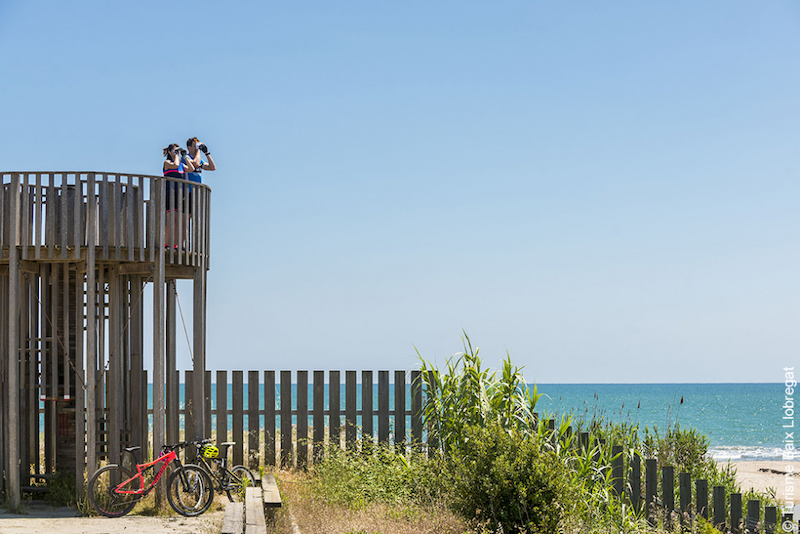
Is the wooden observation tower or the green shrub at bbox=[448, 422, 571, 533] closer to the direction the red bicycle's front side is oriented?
the green shrub

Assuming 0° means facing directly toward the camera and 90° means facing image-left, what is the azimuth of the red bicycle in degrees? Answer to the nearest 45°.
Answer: approximately 270°
